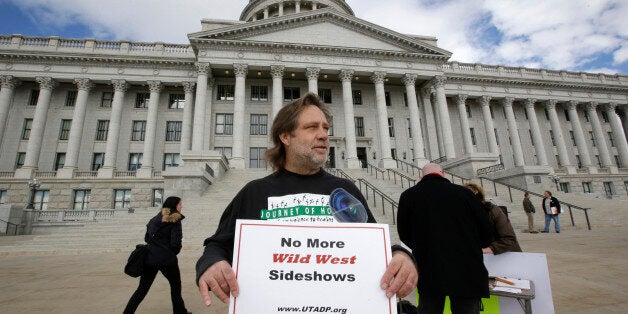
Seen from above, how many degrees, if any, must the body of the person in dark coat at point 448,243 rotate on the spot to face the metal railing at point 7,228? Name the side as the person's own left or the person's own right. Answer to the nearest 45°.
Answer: approximately 90° to the person's own left

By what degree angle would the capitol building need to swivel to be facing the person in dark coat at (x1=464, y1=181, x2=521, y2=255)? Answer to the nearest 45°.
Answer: approximately 45° to its left

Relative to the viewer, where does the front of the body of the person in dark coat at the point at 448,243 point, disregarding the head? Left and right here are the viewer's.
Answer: facing away from the viewer

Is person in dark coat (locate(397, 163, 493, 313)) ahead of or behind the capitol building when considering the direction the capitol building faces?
ahead

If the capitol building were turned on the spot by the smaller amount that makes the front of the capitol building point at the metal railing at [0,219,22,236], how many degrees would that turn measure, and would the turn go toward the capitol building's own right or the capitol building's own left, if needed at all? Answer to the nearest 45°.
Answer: approximately 45° to the capitol building's own right

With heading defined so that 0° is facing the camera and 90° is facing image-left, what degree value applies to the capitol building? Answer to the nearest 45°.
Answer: approximately 0°

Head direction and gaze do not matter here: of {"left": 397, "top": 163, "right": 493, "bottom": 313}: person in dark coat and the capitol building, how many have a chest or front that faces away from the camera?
1

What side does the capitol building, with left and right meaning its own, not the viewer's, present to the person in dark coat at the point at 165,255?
front

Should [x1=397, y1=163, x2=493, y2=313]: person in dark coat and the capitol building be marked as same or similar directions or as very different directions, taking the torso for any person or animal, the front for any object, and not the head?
very different directions

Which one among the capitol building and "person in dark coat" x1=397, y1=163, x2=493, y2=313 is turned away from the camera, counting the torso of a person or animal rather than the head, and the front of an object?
the person in dark coat

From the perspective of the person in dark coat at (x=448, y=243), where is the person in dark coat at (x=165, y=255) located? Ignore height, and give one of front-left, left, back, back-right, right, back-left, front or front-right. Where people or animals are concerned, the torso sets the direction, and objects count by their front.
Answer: left

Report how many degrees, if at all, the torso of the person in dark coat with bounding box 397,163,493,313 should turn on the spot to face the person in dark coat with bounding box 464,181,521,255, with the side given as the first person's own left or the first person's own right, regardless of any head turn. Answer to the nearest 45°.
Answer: approximately 45° to the first person's own right
